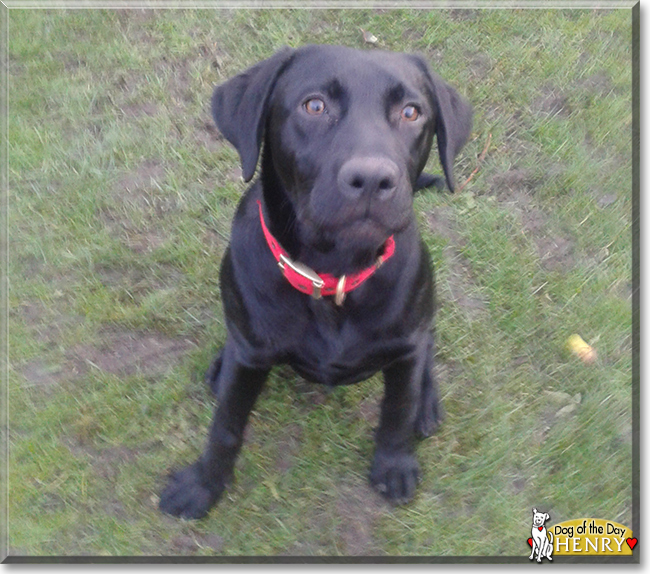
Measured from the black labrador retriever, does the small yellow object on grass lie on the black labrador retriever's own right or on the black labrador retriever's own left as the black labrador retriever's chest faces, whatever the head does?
on the black labrador retriever's own left

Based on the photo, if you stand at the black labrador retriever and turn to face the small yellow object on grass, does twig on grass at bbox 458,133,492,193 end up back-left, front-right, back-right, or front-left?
front-left

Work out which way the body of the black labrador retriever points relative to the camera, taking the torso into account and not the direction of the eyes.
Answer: toward the camera

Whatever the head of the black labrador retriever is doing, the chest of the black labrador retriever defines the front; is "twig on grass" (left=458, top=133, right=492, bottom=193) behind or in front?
behind
